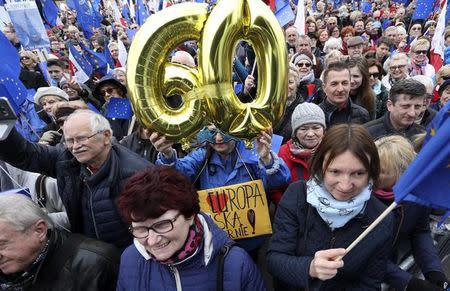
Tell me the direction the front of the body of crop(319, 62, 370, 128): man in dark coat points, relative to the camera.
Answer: toward the camera

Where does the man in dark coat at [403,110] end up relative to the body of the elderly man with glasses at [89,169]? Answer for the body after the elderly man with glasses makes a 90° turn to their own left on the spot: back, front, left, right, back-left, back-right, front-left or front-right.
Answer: front-left

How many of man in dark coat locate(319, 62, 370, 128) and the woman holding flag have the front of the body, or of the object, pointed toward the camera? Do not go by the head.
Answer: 2

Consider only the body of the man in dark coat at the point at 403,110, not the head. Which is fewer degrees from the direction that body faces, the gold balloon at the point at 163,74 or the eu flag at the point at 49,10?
the gold balloon

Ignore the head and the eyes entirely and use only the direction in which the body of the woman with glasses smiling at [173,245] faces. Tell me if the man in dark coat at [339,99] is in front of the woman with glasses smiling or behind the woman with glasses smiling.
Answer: behind

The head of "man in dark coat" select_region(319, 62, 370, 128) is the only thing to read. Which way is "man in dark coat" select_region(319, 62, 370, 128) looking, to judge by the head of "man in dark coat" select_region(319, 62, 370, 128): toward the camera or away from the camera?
toward the camera

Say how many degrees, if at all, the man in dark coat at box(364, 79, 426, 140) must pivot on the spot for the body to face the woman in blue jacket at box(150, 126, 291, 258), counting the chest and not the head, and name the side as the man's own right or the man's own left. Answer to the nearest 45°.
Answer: approximately 90° to the man's own right

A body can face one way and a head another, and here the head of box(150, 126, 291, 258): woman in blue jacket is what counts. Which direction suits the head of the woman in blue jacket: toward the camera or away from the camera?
toward the camera

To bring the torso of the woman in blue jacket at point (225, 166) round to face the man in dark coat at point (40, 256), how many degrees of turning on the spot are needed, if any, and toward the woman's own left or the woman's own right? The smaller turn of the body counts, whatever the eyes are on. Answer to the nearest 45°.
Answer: approximately 45° to the woman's own right

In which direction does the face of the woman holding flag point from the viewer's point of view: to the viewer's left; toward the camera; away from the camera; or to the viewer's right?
toward the camera

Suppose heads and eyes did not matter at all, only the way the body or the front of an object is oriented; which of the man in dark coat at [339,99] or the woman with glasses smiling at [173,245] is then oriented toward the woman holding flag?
the man in dark coat

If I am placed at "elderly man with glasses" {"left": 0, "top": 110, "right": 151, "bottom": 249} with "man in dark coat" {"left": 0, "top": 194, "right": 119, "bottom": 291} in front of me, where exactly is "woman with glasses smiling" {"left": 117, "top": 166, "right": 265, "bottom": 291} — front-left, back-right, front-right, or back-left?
front-left

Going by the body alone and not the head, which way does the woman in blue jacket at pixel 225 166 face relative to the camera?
toward the camera

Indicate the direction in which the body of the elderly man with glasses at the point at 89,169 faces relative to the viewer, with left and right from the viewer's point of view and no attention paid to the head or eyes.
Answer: facing the viewer and to the left of the viewer
